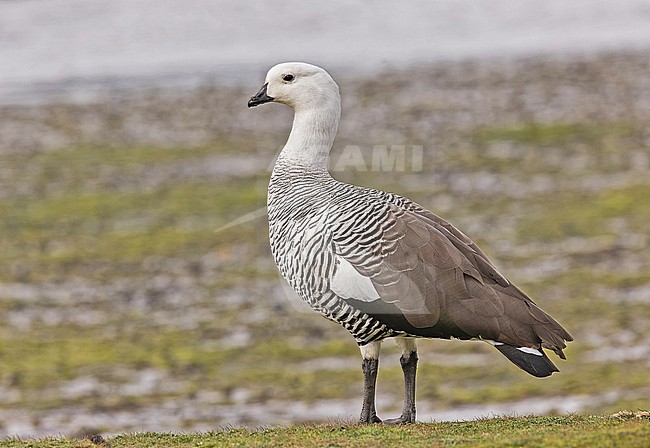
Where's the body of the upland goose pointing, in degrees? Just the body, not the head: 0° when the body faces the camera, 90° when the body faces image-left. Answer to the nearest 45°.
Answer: approximately 90°
